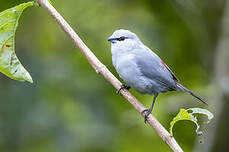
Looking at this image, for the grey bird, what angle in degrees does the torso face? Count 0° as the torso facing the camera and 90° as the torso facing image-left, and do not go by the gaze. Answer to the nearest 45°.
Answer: approximately 90°
